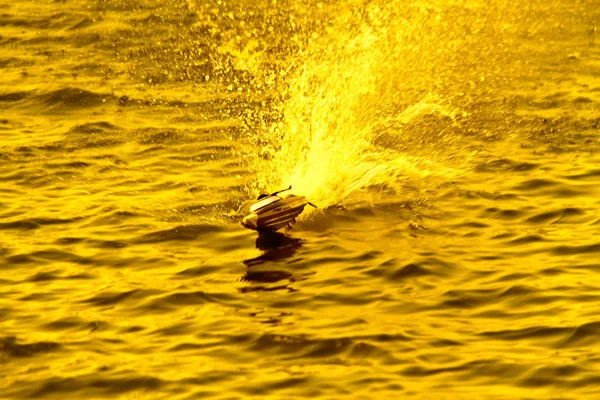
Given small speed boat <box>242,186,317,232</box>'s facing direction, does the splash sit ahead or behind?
behind

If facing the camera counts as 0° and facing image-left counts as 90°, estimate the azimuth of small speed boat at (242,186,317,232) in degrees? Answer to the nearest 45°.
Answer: approximately 45°
